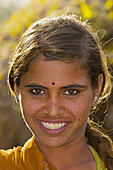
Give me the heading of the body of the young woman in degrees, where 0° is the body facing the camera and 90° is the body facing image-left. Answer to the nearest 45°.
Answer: approximately 0°
